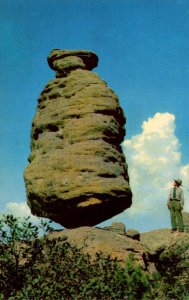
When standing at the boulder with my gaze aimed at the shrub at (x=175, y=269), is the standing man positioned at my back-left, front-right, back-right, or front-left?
front-left

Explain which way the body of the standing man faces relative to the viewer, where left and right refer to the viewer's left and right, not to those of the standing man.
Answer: facing the viewer and to the left of the viewer

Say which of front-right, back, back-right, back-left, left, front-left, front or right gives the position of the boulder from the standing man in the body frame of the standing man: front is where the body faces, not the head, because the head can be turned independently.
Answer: front-right
